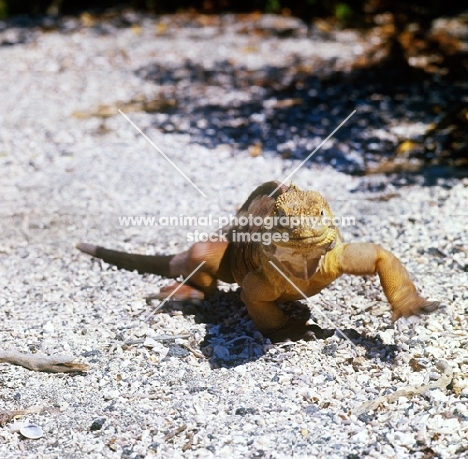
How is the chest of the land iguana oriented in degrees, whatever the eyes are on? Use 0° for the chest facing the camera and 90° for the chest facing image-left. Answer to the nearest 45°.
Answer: approximately 315°

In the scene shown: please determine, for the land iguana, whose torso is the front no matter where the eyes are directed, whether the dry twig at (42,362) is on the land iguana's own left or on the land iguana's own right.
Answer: on the land iguana's own right

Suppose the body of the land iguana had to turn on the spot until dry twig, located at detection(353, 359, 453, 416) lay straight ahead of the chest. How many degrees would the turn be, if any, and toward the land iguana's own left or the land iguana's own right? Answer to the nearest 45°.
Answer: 0° — it already faces it
